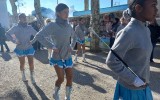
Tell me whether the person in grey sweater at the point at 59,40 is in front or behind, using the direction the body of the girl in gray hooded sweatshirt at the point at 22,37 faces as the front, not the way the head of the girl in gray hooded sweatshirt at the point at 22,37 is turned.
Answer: in front

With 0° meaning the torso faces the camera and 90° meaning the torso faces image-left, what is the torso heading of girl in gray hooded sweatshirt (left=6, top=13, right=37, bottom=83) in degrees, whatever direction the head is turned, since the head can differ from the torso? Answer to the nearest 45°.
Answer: approximately 0°

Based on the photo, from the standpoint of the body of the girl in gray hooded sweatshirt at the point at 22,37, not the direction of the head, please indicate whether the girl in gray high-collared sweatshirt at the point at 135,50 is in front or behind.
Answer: in front

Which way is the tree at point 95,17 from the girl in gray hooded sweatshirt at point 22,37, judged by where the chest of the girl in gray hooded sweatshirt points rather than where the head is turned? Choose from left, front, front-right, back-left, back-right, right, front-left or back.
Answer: back-left

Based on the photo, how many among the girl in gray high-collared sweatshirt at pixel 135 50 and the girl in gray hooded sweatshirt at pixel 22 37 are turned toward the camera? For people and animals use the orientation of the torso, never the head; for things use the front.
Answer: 1
